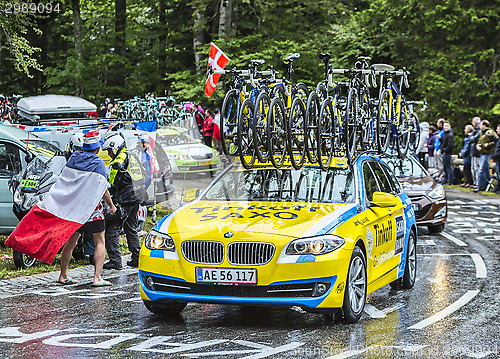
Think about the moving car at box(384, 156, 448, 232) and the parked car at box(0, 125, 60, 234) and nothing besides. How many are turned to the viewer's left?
0

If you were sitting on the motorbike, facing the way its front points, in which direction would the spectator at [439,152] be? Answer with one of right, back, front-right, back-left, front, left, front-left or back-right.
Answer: back

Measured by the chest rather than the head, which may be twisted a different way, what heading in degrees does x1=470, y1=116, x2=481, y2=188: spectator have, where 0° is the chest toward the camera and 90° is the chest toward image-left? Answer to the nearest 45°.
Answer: approximately 90°

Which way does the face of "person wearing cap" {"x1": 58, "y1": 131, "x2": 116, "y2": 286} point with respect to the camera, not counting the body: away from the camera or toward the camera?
away from the camera

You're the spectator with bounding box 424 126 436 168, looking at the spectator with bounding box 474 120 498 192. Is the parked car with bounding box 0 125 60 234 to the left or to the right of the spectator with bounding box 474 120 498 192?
right

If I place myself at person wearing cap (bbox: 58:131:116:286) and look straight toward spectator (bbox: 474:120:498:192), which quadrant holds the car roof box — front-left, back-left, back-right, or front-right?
front-left

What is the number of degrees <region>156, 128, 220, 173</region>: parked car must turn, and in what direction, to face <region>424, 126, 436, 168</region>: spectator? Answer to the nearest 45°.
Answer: approximately 90° to its left

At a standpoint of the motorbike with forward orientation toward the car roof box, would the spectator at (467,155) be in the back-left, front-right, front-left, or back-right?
front-right

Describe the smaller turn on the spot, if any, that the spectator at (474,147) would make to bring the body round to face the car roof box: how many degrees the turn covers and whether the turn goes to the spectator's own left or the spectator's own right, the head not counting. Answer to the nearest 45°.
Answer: approximately 45° to the spectator's own left

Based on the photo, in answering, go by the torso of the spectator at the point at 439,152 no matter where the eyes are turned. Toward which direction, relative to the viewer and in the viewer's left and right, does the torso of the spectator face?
facing the viewer and to the left of the viewer

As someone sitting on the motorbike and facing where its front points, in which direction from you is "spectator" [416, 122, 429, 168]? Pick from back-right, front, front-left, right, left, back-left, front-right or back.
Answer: back

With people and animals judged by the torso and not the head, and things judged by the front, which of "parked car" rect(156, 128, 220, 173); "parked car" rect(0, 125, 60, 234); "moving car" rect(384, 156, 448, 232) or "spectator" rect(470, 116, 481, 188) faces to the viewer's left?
the spectator

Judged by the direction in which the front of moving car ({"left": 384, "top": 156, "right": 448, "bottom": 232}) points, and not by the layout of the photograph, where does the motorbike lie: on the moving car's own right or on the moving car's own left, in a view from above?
on the moving car's own right

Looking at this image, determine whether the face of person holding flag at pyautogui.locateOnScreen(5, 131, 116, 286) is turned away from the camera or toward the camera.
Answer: away from the camera

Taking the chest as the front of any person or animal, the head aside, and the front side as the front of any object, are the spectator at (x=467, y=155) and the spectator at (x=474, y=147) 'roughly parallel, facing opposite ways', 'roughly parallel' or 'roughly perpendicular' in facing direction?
roughly parallel
